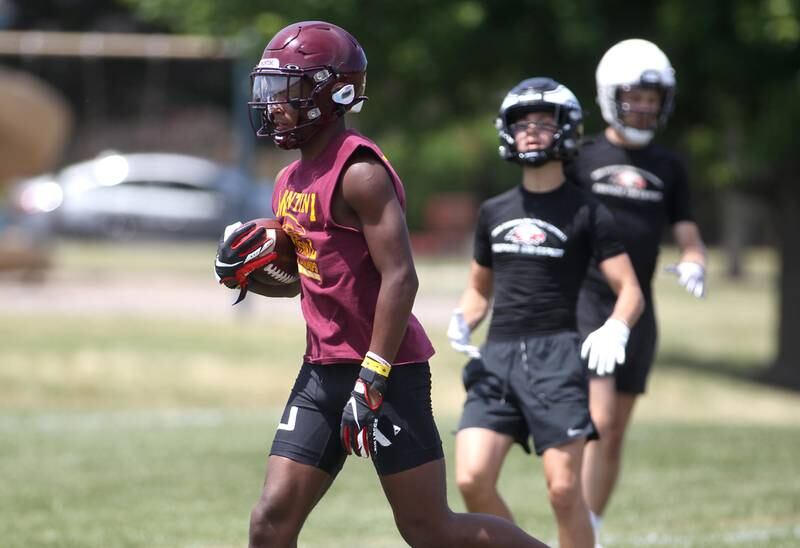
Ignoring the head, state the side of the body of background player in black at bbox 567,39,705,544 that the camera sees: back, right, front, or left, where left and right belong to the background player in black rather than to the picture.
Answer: front

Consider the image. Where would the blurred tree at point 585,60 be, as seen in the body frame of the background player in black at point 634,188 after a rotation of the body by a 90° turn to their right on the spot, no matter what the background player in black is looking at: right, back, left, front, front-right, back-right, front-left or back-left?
right

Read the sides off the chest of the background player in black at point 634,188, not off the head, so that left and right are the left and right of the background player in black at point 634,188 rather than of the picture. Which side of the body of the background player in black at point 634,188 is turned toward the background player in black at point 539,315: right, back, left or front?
front

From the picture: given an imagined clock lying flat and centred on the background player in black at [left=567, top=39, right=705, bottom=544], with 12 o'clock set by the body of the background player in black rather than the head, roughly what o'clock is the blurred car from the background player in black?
The blurred car is roughly at 5 o'clock from the background player in black.

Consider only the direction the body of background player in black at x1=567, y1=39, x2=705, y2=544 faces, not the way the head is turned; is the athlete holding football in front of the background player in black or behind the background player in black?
in front

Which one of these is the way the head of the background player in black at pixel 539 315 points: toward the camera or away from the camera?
toward the camera

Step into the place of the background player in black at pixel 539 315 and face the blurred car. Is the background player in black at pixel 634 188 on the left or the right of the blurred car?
right

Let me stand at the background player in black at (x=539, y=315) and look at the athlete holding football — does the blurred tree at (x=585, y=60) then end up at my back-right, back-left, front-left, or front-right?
back-right
